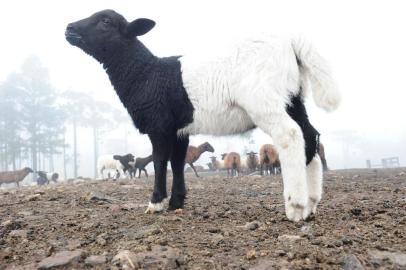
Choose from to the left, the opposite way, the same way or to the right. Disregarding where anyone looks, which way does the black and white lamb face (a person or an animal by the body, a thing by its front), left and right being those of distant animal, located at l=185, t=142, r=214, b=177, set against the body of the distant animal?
the opposite way

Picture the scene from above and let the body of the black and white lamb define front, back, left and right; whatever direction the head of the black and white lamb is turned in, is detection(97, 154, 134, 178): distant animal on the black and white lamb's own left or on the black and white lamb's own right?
on the black and white lamb's own right

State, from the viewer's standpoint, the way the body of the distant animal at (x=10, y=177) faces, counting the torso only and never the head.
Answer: to the viewer's right

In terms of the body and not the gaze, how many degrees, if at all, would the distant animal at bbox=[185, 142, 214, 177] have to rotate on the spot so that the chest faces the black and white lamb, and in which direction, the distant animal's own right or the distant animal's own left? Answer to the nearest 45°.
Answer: approximately 90° to the distant animal's own right

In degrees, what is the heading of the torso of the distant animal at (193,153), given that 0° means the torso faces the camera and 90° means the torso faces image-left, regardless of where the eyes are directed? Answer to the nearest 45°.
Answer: approximately 270°

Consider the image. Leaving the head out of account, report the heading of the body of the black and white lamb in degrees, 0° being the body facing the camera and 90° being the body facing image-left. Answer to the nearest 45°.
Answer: approximately 90°

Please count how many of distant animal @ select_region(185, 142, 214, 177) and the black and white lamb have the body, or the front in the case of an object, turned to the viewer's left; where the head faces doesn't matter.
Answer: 1

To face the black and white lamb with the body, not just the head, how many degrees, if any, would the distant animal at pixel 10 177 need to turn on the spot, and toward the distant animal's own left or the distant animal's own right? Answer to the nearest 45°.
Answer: approximately 90° to the distant animal's own right

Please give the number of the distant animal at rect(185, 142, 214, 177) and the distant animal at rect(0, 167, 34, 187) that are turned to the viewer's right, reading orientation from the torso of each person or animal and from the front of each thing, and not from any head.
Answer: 2
